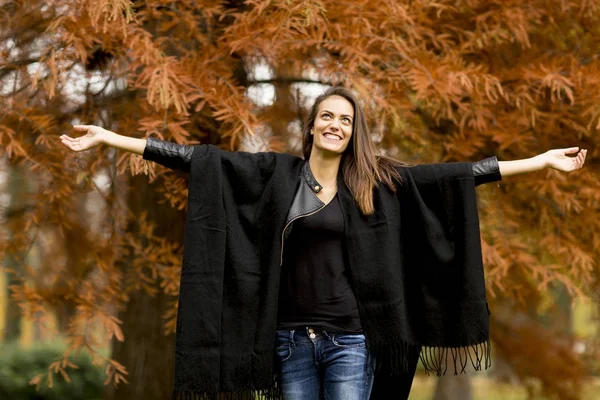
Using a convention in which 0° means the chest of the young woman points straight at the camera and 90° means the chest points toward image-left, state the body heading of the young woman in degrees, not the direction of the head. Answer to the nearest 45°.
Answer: approximately 0°

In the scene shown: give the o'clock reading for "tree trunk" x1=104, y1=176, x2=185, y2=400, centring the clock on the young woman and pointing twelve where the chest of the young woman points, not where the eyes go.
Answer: The tree trunk is roughly at 5 o'clock from the young woman.
